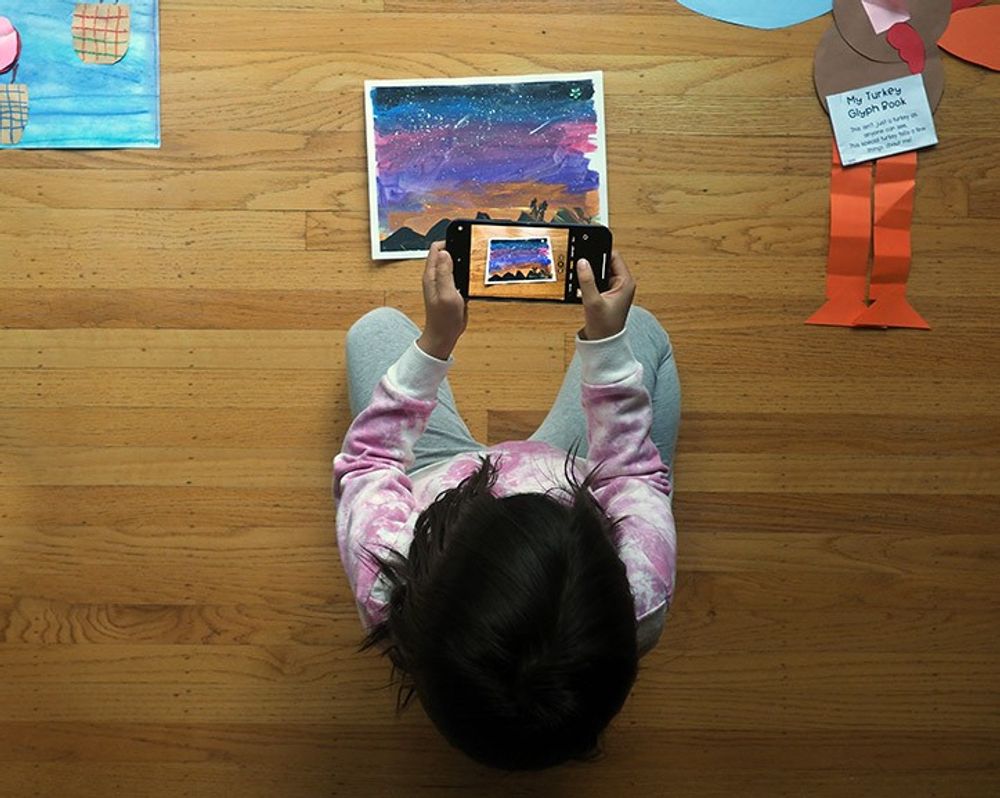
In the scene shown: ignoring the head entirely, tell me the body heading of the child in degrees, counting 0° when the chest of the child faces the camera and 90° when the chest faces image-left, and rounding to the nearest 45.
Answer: approximately 180°

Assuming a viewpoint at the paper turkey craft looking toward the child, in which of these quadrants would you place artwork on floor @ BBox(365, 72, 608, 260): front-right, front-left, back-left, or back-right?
front-right

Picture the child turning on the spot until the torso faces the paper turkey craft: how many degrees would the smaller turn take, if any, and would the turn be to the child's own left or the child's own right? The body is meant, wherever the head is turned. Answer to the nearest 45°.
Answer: approximately 45° to the child's own right

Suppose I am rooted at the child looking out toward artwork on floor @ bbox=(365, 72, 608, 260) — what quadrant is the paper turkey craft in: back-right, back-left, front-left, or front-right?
front-right

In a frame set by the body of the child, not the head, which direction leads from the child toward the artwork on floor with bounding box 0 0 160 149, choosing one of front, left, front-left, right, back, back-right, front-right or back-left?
front-left
